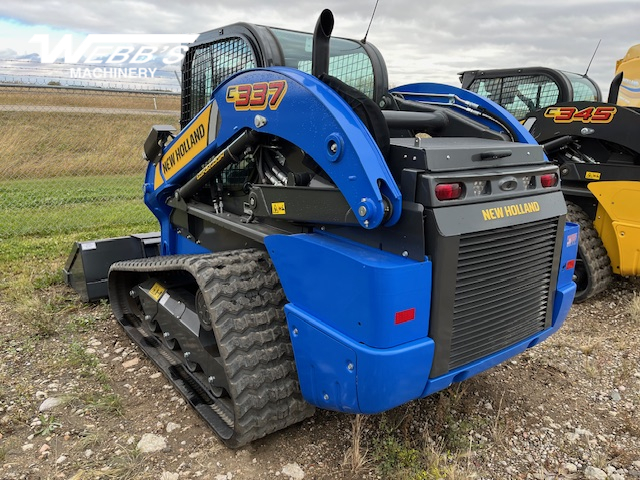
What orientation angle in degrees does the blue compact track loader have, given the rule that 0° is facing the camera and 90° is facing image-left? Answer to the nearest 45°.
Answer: approximately 135°

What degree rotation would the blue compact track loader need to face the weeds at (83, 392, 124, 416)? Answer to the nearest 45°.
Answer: approximately 45° to its left
